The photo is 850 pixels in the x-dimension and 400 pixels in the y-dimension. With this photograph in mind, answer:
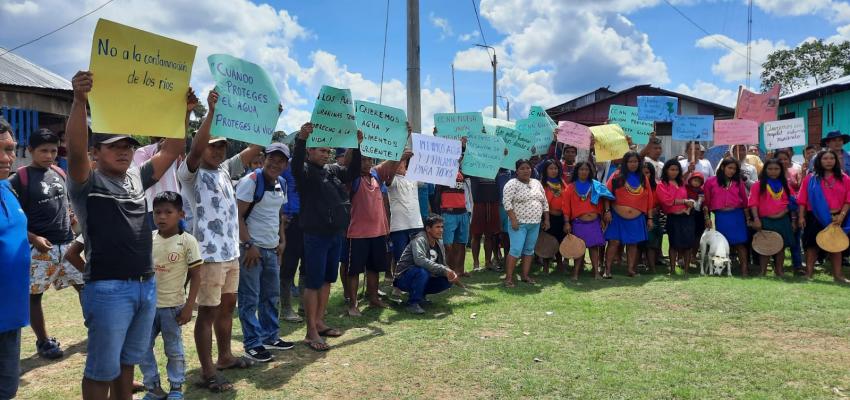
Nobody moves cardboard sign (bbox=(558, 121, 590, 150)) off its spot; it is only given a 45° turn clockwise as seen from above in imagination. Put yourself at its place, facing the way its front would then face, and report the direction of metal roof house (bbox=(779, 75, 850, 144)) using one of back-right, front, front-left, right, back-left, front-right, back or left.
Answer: back

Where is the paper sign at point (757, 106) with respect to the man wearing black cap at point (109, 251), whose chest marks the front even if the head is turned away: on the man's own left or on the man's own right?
on the man's own left

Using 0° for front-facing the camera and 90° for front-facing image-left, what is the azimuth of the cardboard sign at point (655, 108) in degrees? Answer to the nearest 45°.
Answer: approximately 0°

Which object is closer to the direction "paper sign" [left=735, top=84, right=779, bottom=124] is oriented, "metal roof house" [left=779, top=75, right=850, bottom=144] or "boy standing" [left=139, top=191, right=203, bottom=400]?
the boy standing

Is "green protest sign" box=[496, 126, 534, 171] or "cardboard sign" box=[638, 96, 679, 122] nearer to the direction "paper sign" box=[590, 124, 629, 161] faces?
the green protest sign

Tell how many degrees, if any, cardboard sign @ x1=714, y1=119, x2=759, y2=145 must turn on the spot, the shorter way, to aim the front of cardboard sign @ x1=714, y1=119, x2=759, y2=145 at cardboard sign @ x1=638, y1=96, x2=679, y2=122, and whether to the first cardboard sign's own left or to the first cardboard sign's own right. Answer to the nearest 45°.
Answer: approximately 45° to the first cardboard sign's own right
